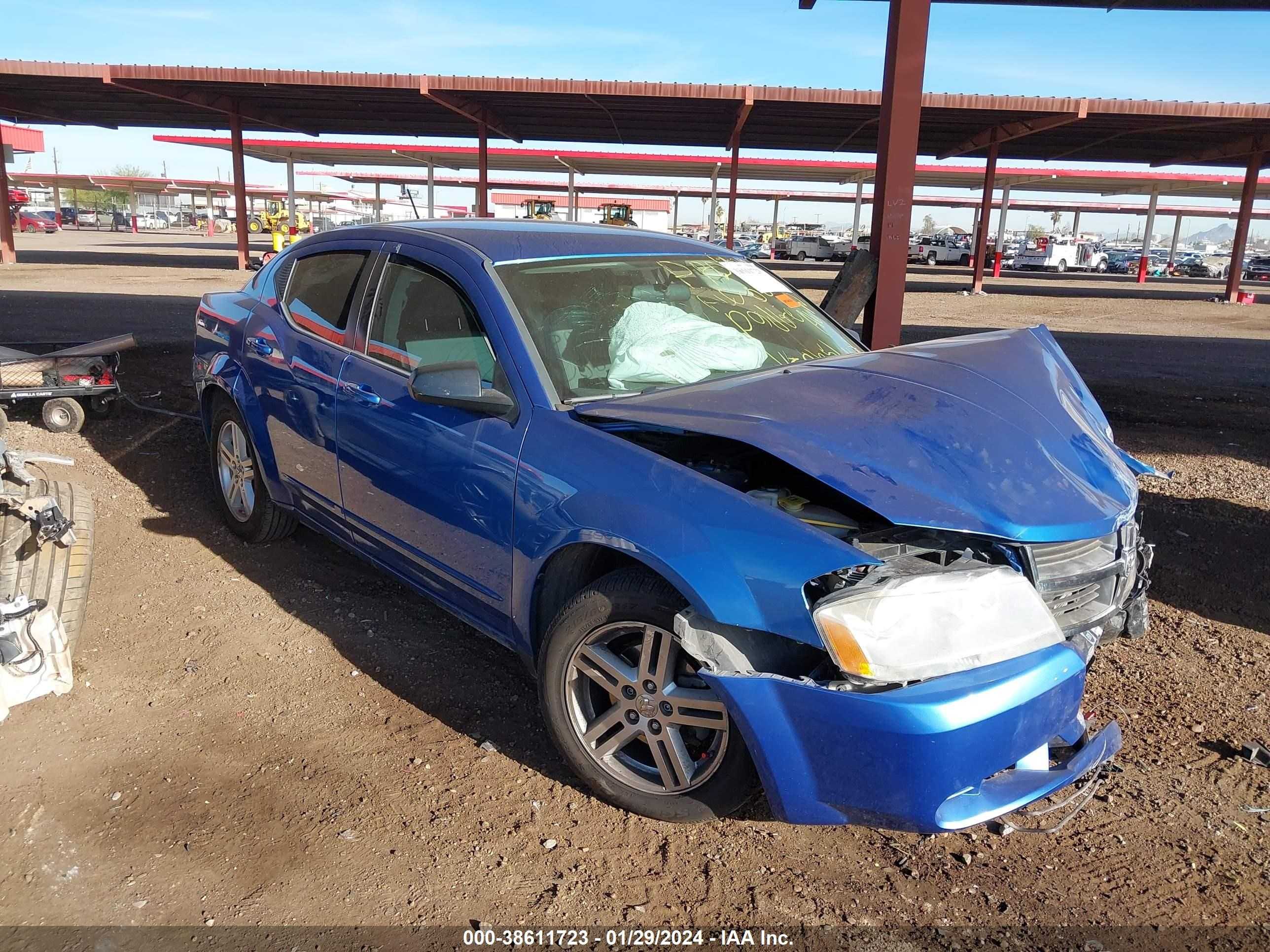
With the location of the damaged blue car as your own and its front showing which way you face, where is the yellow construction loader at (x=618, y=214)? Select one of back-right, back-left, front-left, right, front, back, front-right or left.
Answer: back-left

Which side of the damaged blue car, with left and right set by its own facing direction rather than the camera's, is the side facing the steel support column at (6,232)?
back

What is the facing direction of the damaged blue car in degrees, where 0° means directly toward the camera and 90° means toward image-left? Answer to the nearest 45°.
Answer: approximately 315°

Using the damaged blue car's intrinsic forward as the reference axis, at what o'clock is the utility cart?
The utility cart is roughly at 6 o'clock from the damaged blue car.

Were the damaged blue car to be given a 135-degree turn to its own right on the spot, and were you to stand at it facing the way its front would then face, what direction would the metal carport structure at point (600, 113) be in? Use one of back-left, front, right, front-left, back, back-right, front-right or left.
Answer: right

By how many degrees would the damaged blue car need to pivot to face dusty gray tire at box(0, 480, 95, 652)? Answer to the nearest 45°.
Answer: approximately 135° to its right

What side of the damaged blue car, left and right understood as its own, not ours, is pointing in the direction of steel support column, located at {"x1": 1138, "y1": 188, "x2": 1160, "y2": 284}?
left

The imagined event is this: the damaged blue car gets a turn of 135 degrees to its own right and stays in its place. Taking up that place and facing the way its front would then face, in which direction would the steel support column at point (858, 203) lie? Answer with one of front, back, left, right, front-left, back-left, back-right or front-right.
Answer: right

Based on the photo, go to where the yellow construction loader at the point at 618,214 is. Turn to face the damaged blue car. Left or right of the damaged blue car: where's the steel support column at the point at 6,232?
right

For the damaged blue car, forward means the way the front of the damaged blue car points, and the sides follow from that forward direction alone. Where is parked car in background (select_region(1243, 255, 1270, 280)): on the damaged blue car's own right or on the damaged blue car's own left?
on the damaged blue car's own left

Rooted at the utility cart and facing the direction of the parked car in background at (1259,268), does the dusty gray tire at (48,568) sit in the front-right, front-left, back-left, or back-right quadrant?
back-right
